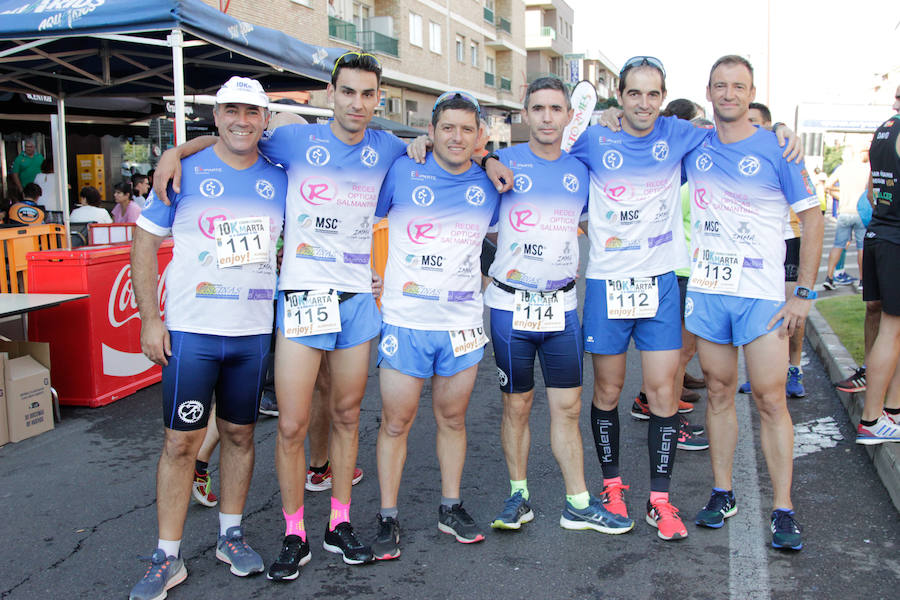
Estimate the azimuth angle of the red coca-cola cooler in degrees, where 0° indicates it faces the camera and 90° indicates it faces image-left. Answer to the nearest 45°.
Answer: approximately 315°

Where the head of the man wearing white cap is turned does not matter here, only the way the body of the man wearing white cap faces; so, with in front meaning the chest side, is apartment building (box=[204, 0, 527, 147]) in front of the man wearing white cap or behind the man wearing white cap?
behind

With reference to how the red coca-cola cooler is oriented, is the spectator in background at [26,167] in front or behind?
behind

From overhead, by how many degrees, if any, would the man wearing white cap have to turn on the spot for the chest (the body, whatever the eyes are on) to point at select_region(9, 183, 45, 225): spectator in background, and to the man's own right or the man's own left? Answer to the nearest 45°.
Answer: approximately 180°

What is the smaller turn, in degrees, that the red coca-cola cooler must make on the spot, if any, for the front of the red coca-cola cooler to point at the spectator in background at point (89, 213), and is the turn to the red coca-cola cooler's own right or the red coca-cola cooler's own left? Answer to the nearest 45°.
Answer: approximately 135° to the red coca-cola cooler's own left

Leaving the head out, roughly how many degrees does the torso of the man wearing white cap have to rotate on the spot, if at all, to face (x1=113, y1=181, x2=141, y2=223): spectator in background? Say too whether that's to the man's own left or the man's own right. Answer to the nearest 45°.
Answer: approximately 180°
